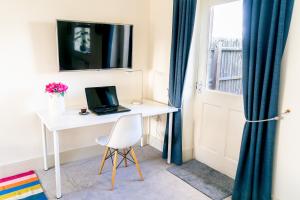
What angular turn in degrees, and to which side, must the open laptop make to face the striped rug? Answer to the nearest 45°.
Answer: approximately 90° to its right

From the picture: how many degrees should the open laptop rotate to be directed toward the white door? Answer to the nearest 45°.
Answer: approximately 45° to its left

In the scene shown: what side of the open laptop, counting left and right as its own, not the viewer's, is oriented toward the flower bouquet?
right

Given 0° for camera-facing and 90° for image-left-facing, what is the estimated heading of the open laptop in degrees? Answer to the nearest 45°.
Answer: approximately 315°

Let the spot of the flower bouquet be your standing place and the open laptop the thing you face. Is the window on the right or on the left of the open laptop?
right

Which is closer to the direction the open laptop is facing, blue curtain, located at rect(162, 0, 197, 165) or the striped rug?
the blue curtain
